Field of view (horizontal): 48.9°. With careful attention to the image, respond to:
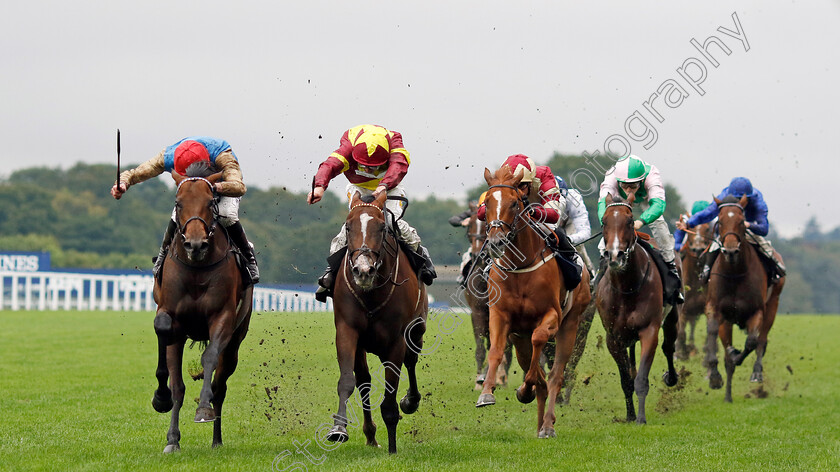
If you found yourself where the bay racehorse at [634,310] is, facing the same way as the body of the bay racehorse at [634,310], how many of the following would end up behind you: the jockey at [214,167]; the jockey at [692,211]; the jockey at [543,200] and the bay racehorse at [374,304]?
1

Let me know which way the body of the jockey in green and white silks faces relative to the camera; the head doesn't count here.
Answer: toward the camera

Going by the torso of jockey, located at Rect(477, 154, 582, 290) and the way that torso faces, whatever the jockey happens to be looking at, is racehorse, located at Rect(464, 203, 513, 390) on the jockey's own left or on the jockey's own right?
on the jockey's own right

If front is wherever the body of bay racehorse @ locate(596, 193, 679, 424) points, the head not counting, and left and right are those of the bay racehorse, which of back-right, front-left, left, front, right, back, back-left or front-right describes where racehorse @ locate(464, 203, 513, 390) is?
back-right

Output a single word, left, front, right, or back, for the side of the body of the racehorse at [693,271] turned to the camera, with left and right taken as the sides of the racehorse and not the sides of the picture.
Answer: front

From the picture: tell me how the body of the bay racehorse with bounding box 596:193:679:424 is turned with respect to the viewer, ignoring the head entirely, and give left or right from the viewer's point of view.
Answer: facing the viewer

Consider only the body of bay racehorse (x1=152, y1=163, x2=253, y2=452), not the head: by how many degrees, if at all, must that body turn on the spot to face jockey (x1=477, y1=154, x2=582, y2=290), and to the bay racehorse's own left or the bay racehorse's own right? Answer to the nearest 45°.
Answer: approximately 90° to the bay racehorse's own left

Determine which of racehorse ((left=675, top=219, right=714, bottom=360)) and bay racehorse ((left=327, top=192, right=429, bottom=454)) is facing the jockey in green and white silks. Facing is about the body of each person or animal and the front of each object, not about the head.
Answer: the racehorse

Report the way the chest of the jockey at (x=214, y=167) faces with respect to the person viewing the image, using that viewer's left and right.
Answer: facing the viewer

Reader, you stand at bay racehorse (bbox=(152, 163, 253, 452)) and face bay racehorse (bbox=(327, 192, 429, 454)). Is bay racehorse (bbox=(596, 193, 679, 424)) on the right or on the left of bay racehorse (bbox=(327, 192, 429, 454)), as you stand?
left

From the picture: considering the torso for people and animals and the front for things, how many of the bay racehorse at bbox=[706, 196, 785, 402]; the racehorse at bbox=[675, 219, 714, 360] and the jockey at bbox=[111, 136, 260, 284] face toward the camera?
3

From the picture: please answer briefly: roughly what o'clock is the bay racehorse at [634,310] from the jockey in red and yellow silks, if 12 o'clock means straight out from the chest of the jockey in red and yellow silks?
The bay racehorse is roughly at 8 o'clock from the jockey in red and yellow silks.

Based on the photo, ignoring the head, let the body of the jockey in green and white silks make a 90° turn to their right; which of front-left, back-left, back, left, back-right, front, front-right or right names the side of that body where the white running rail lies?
front-right
